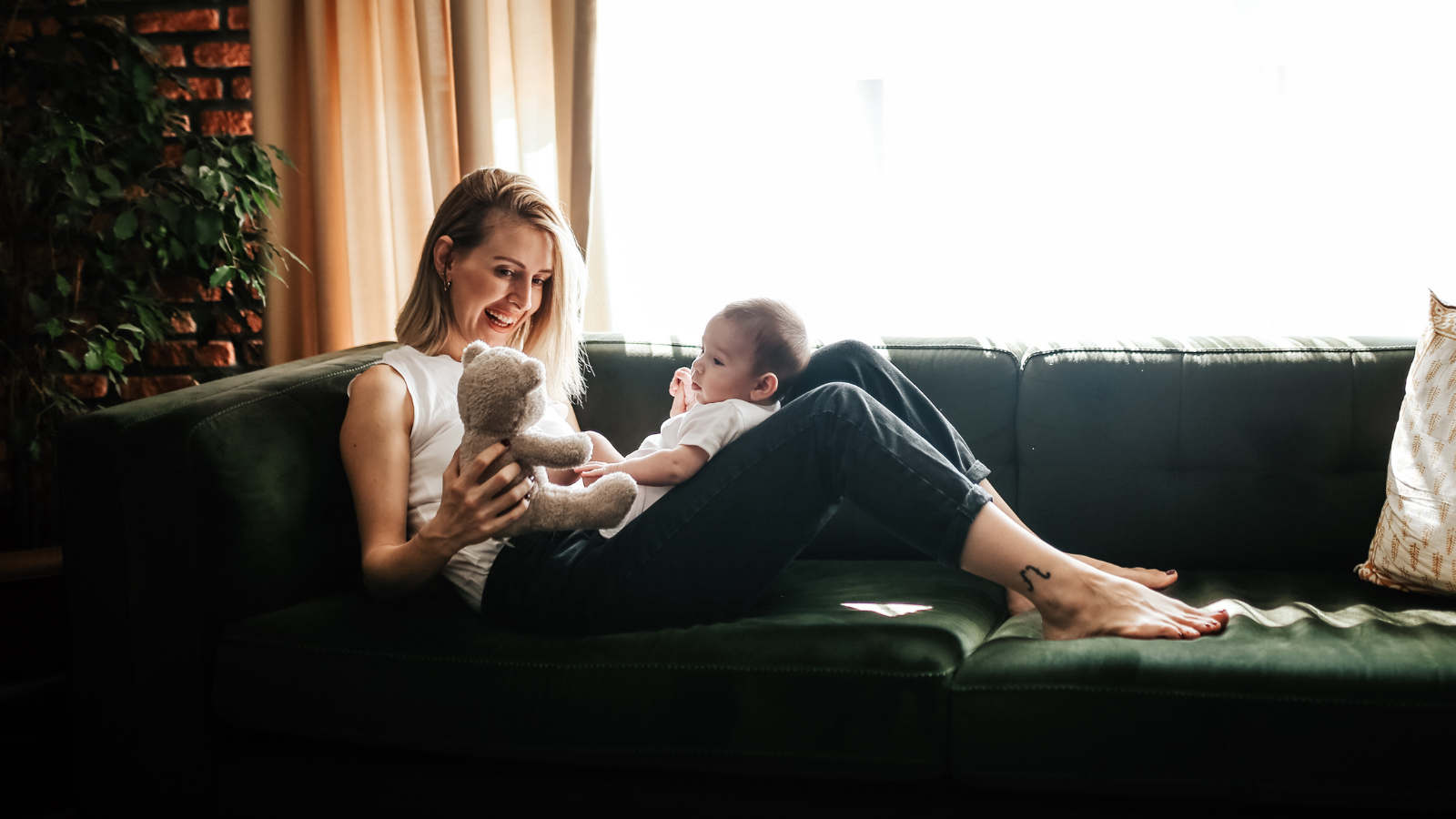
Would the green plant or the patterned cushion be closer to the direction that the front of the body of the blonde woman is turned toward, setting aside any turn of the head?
the patterned cushion

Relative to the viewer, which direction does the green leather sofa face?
toward the camera

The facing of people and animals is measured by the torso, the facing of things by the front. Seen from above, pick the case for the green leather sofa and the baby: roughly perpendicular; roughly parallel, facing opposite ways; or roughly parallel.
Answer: roughly perpendicular

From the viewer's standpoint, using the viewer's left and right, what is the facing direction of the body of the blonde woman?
facing to the right of the viewer

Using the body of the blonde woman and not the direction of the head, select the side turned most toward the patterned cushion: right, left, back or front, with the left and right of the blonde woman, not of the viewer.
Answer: front

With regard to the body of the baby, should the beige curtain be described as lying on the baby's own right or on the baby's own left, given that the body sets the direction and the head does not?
on the baby's own right

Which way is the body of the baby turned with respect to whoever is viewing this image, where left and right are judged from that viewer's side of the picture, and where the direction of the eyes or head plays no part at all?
facing to the left of the viewer

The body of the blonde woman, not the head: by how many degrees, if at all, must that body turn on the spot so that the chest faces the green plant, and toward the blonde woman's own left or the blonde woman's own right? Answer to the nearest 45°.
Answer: approximately 135° to the blonde woman's own left

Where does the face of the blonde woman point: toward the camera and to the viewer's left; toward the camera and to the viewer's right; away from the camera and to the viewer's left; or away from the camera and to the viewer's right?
toward the camera and to the viewer's right
